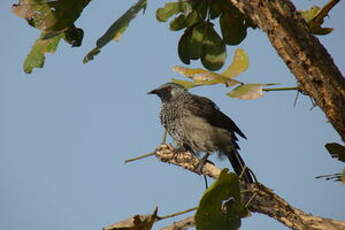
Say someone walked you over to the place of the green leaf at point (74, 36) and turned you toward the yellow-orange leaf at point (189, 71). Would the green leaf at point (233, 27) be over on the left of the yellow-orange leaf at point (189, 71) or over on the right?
left

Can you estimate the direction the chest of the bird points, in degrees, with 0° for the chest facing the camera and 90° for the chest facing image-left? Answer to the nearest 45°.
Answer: approximately 90°

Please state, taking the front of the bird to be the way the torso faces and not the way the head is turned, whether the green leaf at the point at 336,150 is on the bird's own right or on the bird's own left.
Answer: on the bird's own left
